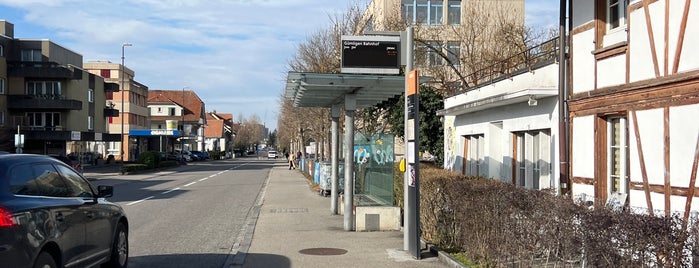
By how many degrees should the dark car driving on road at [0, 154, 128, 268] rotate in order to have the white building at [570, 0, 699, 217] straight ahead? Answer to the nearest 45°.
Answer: approximately 45° to its right

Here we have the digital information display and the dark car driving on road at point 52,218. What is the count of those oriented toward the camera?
1

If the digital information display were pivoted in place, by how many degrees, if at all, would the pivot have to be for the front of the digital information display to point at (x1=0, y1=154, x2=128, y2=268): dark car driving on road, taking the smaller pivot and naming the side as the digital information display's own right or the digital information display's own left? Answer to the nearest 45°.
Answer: approximately 45° to the digital information display's own right

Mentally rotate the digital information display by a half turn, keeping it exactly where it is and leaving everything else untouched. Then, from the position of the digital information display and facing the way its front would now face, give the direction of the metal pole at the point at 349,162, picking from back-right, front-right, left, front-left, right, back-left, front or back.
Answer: front

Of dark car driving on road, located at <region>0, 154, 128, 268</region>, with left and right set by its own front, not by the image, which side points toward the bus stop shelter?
front

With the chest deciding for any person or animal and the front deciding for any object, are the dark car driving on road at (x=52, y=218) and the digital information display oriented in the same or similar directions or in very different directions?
very different directions

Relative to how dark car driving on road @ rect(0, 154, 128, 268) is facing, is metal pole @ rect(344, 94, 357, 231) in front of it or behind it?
in front

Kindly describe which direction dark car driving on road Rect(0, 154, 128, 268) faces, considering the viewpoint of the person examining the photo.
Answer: facing away from the viewer and to the right of the viewer

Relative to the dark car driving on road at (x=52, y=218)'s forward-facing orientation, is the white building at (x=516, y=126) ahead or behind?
ahead

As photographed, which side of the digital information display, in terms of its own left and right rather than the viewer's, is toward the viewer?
front

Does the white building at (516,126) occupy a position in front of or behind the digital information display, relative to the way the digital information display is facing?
behind

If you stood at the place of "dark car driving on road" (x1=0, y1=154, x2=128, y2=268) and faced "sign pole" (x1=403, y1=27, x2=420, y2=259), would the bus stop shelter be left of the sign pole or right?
left
